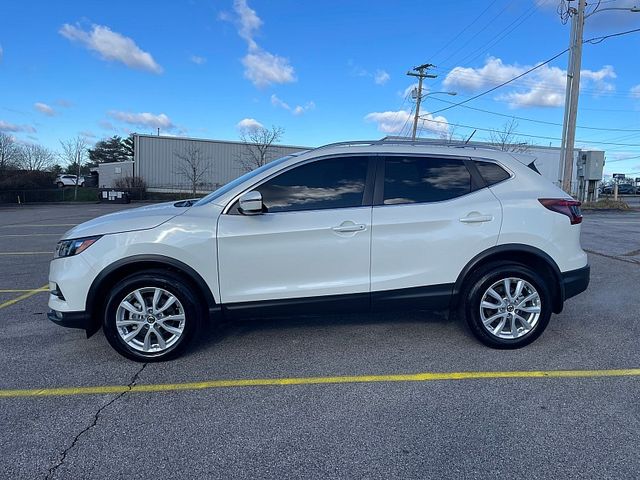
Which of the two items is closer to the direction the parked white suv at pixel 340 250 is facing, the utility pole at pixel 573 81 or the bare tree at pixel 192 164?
the bare tree

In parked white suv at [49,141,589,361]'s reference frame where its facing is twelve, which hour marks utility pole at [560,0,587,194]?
The utility pole is roughly at 4 o'clock from the parked white suv.

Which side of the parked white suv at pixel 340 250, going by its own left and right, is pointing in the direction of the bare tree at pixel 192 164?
right

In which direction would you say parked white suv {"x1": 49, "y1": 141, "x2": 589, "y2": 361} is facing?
to the viewer's left
